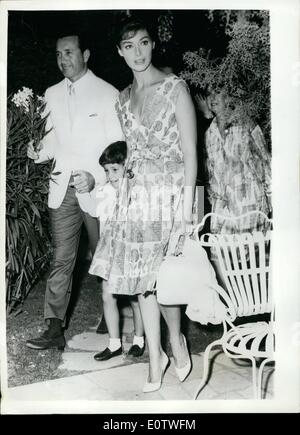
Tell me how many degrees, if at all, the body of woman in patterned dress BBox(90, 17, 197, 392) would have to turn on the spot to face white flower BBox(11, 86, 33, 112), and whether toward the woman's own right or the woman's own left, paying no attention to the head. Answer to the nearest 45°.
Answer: approximately 45° to the woman's own right

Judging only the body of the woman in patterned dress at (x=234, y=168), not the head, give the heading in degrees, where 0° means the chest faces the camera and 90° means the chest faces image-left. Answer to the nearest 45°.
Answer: approximately 45°

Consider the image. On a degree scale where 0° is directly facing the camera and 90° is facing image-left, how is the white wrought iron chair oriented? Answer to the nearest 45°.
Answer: approximately 0°

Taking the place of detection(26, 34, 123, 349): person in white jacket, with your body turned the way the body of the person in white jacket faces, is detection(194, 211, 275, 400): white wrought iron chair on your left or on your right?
on your left

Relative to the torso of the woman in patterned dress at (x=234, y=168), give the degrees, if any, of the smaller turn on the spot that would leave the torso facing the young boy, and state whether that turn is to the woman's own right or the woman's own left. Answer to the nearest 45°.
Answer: approximately 45° to the woman's own right
